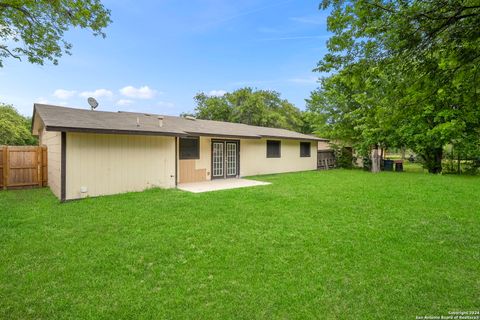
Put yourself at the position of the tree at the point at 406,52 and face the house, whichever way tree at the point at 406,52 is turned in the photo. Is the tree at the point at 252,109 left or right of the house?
right

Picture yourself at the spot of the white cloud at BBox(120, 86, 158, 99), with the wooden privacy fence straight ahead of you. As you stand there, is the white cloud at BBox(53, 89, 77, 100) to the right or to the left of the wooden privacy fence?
right

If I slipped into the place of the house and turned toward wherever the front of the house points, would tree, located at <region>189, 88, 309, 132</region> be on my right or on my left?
on my right

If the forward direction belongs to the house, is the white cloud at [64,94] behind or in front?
in front

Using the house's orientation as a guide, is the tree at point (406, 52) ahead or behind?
behind

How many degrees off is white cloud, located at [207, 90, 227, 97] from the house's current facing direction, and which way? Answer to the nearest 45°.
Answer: approximately 45° to its right

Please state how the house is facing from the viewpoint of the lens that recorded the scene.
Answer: facing away from the viewer and to the left of the viewer
